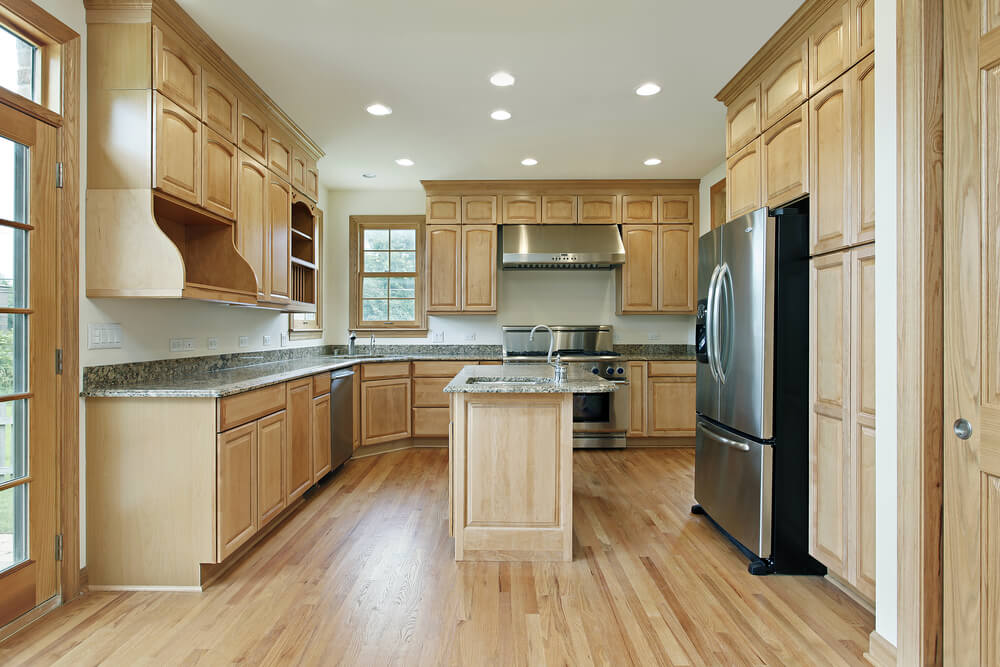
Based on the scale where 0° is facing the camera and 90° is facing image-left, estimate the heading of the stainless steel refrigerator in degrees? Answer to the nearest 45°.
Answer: approximately 45°

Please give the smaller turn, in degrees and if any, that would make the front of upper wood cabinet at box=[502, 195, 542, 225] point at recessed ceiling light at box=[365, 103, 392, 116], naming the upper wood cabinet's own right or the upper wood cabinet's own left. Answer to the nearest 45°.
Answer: approximately 45° to the upper wood cabinet's own right

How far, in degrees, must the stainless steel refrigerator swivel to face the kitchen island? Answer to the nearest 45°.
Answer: approximately 45° to its right

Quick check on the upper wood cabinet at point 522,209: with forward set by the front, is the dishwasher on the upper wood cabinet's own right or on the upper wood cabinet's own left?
on the upper wood cabinet's own right

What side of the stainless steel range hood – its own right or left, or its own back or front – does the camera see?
front

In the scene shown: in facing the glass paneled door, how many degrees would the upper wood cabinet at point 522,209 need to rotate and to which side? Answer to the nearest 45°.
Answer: approximately 45° to its right

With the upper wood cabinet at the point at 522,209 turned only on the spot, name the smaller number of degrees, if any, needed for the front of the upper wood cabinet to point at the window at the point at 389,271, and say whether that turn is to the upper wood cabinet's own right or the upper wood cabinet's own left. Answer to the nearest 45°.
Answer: approximately 90° to the upper wood cabinet's own right

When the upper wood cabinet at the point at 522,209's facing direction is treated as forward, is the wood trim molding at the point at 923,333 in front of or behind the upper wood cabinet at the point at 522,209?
in front

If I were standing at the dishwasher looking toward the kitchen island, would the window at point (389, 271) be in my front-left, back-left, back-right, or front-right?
back-left

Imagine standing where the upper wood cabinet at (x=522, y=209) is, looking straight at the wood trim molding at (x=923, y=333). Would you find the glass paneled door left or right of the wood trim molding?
right

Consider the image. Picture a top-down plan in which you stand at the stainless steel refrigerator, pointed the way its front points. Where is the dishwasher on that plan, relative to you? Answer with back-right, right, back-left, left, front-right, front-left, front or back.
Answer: front-right

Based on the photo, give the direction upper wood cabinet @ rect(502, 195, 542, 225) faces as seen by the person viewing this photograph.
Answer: facing the viewer

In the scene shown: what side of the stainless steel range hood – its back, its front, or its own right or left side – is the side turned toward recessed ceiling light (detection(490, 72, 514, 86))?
front

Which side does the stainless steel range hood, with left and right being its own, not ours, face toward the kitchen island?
front
